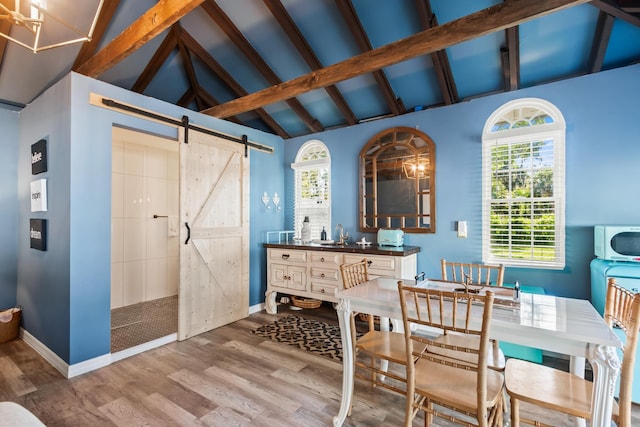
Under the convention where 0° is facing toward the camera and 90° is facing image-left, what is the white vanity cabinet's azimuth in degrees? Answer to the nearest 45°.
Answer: approximately 45°

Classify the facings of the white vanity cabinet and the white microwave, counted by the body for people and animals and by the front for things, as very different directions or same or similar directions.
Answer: same or similar directions

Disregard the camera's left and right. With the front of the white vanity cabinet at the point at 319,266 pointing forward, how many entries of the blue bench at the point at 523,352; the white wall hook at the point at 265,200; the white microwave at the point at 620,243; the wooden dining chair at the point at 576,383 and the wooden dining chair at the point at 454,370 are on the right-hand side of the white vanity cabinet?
1

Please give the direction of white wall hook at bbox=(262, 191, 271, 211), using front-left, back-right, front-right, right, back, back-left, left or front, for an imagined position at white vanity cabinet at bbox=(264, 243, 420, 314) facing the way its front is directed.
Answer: right

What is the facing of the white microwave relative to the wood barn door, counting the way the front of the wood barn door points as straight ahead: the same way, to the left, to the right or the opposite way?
to the right

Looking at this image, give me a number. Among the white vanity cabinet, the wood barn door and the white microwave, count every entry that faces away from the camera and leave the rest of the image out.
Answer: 0

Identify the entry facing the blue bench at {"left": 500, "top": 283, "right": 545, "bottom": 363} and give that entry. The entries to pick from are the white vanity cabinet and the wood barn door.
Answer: the wood barn door

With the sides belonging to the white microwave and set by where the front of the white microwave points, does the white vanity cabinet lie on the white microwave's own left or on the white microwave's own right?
on the white microwave's own right

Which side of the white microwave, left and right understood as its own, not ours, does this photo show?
front

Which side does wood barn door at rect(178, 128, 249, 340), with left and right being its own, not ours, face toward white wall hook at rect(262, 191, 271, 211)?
left

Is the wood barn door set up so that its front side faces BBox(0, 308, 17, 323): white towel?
no

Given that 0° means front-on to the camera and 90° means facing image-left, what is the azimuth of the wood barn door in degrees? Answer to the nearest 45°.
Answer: approximately 315°

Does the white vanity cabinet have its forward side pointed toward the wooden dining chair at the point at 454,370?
no

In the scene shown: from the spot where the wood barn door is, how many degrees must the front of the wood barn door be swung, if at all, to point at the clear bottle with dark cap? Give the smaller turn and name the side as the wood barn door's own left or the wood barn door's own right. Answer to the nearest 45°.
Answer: approximately 45° to the wood barn door's own left

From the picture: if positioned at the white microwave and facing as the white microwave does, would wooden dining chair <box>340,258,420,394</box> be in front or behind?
in front

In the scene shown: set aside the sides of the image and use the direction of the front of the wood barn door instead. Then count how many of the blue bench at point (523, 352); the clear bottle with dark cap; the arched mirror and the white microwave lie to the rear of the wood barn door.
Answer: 0

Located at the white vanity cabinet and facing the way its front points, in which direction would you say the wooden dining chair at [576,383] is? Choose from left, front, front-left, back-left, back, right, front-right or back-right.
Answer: left

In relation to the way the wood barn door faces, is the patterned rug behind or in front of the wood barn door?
in front

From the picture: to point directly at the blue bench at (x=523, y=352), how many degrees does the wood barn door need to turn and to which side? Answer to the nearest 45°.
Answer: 0° — it already faces it
